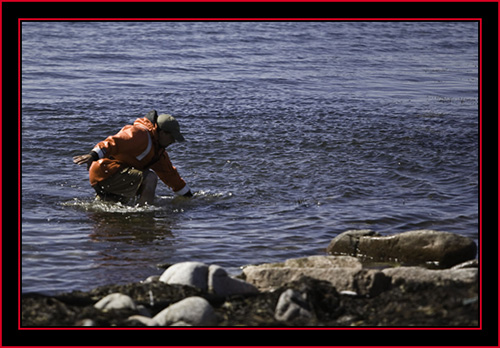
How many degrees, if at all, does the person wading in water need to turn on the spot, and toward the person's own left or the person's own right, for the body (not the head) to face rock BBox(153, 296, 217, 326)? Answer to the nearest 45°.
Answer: approximately 90° to the person's own right

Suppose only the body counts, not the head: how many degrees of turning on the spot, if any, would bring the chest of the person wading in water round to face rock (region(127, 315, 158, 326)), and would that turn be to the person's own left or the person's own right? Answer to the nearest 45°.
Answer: approximately 90° to the person's own right

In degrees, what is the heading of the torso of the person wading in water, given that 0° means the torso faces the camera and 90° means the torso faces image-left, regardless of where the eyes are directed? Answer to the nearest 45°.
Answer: approximately 270°

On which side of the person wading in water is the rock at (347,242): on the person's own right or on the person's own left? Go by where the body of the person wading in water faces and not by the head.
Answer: on the person's own right

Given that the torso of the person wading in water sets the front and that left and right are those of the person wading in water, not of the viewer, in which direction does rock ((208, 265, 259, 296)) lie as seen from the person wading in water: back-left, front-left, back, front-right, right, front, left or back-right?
right

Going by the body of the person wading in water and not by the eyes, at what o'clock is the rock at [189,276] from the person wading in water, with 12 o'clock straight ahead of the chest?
The rock is roughly at 3 o'clock from the person wading in water.

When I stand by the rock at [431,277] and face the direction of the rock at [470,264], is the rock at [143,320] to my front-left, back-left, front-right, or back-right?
back-left

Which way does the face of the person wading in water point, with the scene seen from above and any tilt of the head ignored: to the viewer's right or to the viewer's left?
to the viewer's right

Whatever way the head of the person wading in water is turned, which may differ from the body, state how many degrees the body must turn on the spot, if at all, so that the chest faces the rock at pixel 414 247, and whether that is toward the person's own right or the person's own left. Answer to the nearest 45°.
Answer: approximately 45° to the person's own right

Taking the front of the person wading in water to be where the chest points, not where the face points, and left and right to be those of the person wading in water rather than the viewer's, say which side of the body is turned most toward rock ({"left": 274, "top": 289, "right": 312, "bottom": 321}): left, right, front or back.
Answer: right
